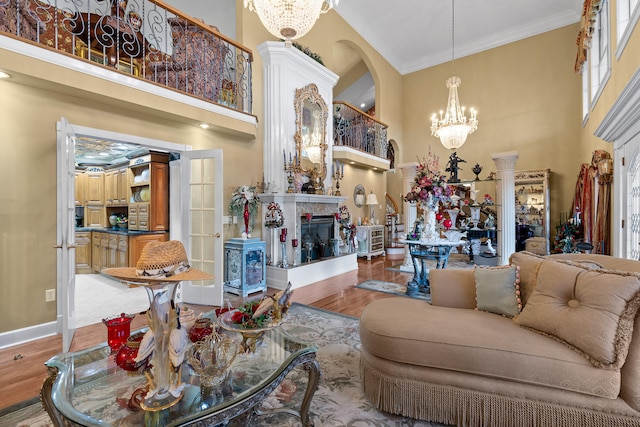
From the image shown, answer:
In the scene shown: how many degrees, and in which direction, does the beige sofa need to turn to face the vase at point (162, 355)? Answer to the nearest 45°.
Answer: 0° — it already faces it

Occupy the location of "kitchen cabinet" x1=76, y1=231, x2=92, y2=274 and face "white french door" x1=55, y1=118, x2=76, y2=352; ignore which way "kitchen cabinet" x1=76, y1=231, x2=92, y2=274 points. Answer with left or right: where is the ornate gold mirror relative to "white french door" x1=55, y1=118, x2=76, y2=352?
left

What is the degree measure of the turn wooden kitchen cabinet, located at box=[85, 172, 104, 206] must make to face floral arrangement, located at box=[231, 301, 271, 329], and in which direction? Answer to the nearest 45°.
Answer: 0° — it already faces it

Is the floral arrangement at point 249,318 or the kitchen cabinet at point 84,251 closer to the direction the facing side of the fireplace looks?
the floral arrangement

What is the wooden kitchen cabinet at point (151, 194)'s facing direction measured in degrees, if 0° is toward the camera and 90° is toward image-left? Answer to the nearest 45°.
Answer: approximately 45°

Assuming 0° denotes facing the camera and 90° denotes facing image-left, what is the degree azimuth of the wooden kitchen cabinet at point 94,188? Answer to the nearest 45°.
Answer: approximately 0°

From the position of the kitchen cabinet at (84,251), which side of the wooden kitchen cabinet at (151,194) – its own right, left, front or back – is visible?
right

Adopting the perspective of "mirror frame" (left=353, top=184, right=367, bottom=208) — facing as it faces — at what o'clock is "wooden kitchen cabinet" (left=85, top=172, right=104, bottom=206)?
The wooden kitchen cabinet is roughly at 4 o'clock from the mirror frame.

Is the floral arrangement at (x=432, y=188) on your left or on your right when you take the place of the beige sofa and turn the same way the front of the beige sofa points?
on your right
